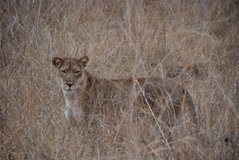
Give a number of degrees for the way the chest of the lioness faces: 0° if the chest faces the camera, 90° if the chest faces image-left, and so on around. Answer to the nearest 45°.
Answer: approximately 90°
